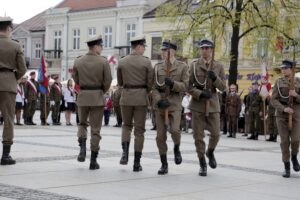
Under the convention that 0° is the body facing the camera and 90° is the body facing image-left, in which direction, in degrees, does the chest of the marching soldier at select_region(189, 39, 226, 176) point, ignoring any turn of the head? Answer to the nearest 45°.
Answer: approximately 0°

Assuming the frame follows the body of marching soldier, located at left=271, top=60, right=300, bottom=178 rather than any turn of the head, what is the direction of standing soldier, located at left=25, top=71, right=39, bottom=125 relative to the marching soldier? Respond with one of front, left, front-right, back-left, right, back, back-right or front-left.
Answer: back-right

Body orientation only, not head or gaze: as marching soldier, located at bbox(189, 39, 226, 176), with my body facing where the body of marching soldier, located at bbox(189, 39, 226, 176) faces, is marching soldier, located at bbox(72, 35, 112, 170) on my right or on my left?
on my right
